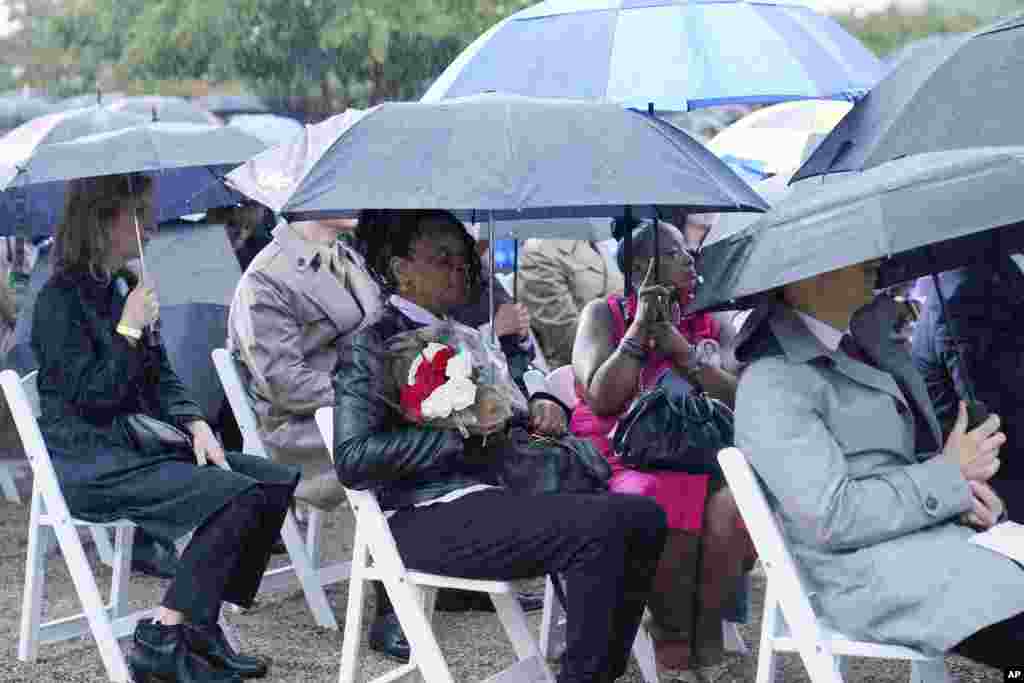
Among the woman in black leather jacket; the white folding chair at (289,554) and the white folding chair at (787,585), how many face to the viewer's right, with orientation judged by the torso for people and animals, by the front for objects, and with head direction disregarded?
3

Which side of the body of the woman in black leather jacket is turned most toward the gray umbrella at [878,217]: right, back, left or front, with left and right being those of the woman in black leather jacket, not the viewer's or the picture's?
front

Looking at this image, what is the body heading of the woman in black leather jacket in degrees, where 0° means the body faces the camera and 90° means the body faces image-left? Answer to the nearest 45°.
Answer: approximately 270°

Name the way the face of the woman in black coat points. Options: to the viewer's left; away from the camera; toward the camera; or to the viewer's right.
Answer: to the viewer's right

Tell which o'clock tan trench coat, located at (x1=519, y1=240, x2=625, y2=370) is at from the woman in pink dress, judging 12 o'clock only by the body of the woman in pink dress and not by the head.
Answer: The tan trench coat is roughly at 7 o'clock from the woman in pink dress.

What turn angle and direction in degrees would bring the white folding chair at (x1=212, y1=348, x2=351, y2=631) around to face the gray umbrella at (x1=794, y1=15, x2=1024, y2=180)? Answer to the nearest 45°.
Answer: approximately 45° to its right

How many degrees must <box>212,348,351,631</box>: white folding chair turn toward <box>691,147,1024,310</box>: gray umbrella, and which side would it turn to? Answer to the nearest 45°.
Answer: approximately 45° to its right

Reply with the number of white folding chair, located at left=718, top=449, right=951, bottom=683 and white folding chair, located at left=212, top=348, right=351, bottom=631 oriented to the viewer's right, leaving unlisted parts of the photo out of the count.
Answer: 2

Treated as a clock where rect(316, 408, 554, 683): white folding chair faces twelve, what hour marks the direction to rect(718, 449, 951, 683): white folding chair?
rect(718, 449, 951, 683): white folding chair is roughly at 1 o'clock from rect(316, 408, 554, 683): white folding chair.

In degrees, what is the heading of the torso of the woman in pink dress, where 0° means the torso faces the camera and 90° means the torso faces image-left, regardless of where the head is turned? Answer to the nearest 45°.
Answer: approximately 315°

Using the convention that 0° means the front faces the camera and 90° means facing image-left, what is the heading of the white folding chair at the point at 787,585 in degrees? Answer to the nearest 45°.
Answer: approximately 270°
